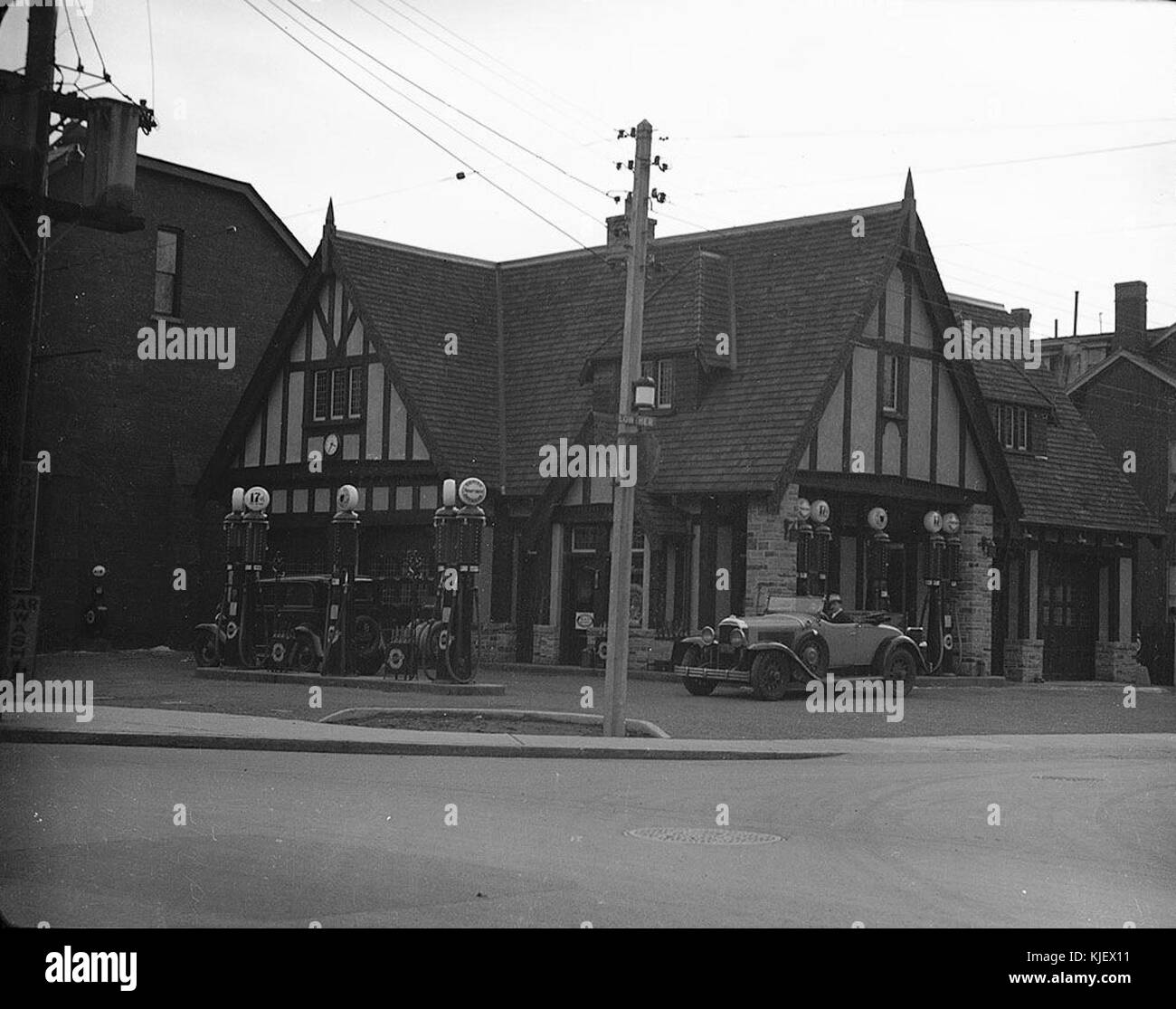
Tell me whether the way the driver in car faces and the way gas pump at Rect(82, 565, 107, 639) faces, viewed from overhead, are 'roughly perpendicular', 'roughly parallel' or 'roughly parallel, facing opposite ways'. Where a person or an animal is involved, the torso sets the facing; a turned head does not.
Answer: roughly perpendicular

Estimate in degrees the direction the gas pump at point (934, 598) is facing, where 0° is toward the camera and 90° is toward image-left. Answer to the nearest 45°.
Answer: approximately 0°

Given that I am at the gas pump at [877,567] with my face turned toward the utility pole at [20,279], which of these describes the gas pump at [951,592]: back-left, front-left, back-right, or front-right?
back-left

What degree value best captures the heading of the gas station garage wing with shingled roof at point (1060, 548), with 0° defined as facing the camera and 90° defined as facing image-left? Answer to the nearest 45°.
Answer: approximately 0°

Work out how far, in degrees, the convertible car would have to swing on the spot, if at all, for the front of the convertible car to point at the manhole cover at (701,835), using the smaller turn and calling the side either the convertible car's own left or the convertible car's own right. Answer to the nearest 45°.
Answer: approximately 45° to the convertible car's own left

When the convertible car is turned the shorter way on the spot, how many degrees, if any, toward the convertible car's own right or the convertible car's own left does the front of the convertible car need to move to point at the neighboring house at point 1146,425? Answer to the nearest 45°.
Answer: approximately 180°
